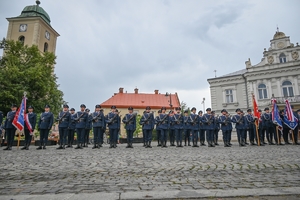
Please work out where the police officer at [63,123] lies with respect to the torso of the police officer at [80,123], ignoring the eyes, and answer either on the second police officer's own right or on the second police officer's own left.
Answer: on the second police officer's own right

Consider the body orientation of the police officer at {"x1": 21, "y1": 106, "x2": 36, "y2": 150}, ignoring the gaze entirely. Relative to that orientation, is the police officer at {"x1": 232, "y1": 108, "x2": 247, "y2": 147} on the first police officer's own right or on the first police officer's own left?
on the first police officer's own left

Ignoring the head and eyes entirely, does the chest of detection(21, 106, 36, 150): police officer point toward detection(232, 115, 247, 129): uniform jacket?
no

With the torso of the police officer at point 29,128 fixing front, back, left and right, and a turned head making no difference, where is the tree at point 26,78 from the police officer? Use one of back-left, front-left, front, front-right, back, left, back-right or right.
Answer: back-right

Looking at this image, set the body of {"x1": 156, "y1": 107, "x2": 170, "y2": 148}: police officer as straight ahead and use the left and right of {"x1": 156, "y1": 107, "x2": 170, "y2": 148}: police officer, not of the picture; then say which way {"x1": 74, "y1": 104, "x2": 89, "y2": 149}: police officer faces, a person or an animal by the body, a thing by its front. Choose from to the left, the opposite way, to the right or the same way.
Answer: the same way

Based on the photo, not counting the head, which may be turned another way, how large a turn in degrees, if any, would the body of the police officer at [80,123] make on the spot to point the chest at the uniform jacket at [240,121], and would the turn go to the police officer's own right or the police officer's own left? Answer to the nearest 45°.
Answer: approximately 90° to the police officer's own left

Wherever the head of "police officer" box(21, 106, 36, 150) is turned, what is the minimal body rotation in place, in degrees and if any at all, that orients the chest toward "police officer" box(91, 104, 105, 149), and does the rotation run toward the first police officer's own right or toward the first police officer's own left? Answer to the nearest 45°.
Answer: approximately 90° to the first police officer's own left

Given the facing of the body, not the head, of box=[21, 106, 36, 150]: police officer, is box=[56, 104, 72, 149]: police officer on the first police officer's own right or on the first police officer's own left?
on the first police officer's own left

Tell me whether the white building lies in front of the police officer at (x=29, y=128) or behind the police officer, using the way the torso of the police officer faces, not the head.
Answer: behind

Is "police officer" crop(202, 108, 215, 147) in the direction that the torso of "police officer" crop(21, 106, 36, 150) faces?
no

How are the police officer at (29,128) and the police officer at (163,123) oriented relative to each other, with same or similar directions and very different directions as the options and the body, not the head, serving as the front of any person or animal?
same or similar directions

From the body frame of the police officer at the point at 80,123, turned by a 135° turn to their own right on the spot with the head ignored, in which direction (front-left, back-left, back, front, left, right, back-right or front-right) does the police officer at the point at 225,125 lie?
back-right

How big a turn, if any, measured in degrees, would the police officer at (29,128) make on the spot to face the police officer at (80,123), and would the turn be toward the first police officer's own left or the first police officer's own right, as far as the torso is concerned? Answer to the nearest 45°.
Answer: approximately 90° to the first police officer's own left

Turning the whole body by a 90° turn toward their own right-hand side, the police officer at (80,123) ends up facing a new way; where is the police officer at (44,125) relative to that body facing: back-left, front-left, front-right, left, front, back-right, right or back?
front

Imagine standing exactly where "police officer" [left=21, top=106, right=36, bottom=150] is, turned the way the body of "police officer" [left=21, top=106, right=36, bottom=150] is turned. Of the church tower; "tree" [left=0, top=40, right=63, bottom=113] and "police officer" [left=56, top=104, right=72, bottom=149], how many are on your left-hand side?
1

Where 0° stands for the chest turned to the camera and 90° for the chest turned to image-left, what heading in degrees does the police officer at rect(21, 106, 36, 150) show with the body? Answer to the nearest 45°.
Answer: approximately 45°

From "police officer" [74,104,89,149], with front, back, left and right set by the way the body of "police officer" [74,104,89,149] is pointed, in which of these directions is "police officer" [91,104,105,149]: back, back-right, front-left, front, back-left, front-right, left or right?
left

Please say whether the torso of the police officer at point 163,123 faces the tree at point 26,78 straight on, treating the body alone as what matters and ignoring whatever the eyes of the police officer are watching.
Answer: no

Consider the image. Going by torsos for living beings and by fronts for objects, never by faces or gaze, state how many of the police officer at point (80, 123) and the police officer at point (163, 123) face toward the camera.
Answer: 2

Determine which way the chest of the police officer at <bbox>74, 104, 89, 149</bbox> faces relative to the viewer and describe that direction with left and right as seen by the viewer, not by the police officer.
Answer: facing the viewer

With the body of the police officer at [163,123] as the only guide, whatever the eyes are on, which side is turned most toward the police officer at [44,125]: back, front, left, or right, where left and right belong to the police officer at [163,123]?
right

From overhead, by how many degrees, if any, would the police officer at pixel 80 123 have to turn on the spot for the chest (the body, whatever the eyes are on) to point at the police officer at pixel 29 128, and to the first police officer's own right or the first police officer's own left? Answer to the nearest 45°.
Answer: approximately 90° to the first police officer's own right
